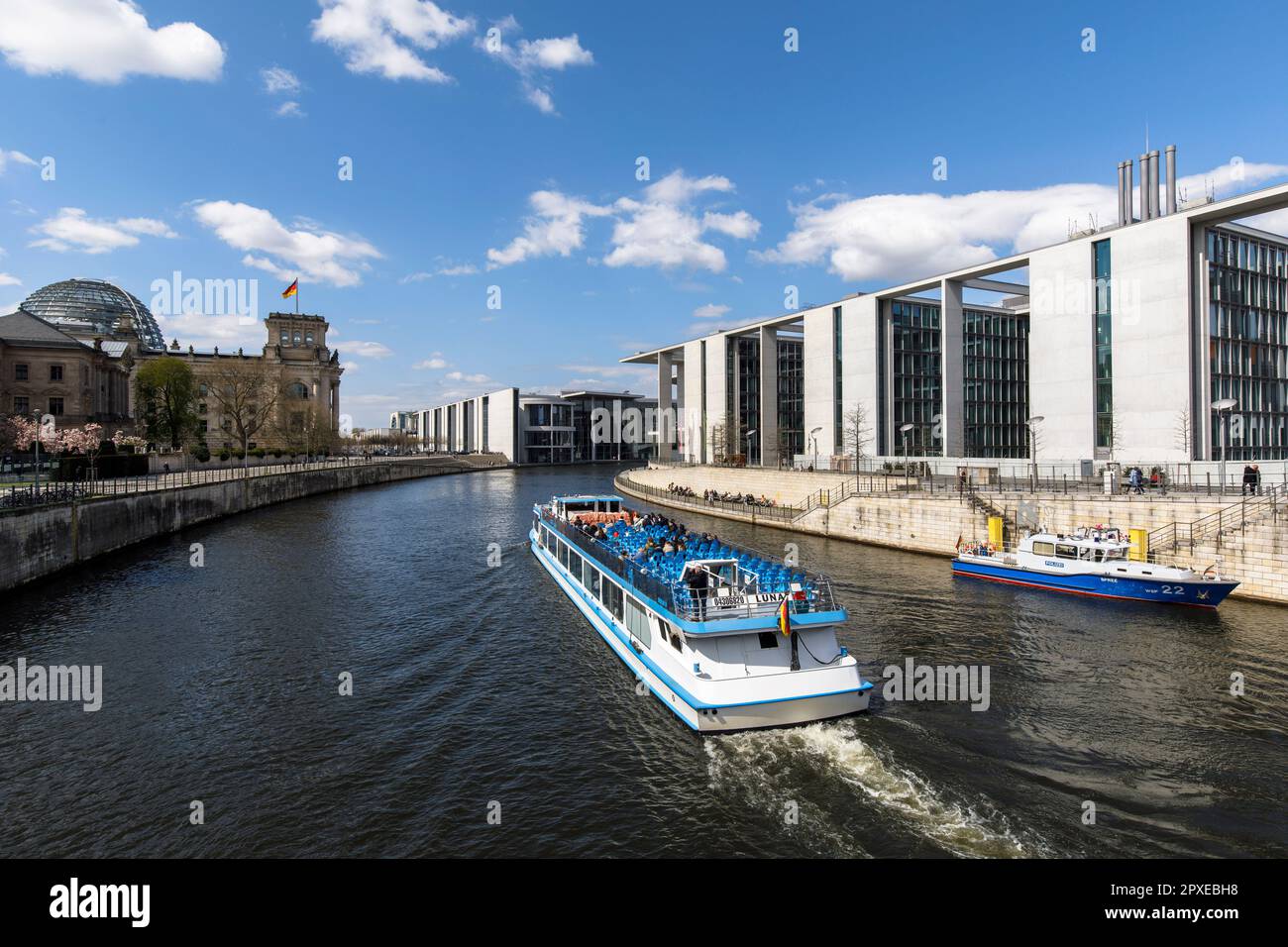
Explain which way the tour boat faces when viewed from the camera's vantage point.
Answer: facing away from the viewer and to the left of the viewer

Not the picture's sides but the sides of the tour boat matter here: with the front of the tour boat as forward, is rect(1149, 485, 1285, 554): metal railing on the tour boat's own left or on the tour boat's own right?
on the tour boat's own right
